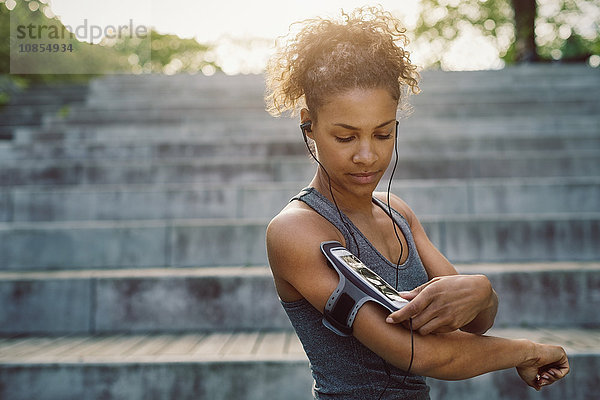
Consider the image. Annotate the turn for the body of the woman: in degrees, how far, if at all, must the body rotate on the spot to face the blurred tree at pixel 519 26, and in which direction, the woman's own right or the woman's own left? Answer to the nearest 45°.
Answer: approximately 135° to the woman's own left

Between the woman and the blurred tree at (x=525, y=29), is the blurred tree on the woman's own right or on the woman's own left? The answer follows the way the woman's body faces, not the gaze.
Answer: on the woman's own left

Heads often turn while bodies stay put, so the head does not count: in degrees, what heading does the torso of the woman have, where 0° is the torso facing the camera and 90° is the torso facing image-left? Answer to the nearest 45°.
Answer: approximately 315°
